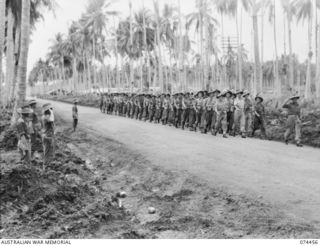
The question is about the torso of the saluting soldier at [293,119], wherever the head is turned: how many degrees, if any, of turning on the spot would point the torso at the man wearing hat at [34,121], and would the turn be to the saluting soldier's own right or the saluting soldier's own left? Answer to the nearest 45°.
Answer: approximately 90° to the saluting soldier's own right

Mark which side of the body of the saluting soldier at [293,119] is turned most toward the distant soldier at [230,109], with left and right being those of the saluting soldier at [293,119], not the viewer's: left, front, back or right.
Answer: back

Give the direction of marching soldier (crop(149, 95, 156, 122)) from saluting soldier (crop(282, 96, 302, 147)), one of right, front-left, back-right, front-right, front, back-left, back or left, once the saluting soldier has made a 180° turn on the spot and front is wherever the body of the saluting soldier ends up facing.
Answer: front

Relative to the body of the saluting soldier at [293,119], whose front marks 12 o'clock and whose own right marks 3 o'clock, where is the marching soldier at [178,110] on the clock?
The marching soldier is roughly at 6 o'clock from the saluting soldier.

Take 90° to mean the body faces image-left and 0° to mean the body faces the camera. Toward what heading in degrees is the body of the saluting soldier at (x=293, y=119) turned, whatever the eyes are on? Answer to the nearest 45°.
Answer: approximately 315°

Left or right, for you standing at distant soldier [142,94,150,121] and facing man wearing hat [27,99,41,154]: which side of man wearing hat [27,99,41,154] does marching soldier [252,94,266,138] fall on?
left

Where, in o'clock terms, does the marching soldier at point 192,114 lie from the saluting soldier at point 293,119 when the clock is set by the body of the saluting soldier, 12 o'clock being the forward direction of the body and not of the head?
The marching soldier is roughly at 6 o'clock from the saluting soldier.

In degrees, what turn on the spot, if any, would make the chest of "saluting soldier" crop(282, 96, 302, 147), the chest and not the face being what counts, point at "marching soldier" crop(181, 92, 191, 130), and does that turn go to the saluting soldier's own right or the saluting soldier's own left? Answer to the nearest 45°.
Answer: approximately 180°

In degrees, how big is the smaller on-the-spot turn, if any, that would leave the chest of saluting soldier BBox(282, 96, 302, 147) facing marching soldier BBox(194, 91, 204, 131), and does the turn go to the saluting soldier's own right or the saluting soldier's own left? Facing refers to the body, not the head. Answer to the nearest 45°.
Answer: approximately 180°

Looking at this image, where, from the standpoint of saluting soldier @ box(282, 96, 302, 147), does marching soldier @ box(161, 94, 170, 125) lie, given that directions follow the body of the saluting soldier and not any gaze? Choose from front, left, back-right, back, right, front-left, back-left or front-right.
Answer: back
